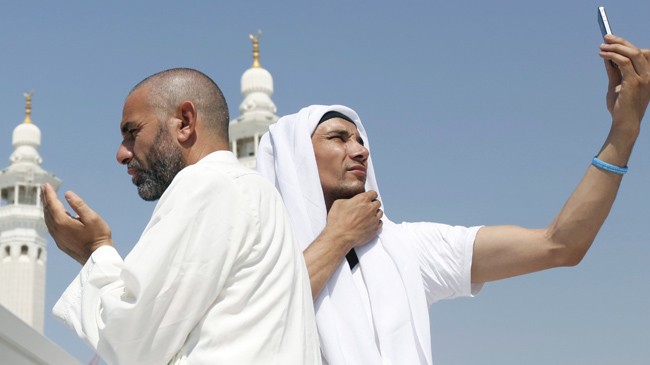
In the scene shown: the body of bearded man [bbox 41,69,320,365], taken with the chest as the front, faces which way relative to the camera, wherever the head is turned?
to the viewer's left

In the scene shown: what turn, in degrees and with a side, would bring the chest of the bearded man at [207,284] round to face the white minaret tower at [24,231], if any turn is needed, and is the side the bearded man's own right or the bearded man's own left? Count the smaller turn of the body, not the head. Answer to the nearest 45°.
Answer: approximately 90° to the bearded man's own right

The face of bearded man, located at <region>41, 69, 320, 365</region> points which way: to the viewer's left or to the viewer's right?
to the viewer's left

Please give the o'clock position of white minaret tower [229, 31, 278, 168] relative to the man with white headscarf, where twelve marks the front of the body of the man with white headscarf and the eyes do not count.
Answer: The white minaret tower is roughly at 7 o'clock from the man with white headscarf.

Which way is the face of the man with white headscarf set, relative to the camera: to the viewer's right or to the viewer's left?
to the viewer's right

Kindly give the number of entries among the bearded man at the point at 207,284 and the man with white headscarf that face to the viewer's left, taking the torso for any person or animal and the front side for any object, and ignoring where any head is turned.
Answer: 1

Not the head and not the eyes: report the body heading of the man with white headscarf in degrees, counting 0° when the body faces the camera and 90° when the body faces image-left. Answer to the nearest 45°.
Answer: approximately 315°

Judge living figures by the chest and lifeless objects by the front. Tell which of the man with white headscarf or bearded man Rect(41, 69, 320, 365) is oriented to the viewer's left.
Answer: the bearded man

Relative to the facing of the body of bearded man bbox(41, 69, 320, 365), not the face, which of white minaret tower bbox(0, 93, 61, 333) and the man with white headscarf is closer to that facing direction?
the white minaret tower

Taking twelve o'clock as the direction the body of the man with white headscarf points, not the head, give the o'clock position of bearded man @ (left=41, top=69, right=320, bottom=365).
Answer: The bearded man is roughly at 2 o'clock from the man with white headscarf.
